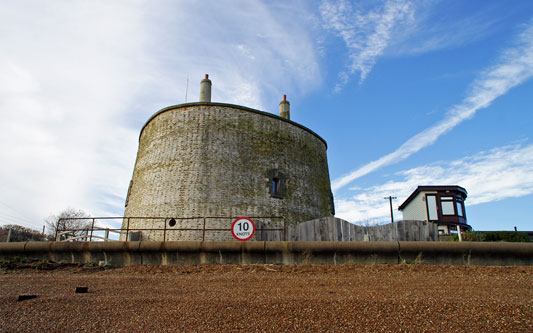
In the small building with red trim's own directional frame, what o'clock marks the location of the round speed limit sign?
The round speed limit sign is roughly at 2 o'clock from the small building with red trim.

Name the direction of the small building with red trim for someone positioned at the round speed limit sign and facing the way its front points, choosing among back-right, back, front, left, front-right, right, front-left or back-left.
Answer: back-left

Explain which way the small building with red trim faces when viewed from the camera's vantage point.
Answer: facing the viewer and to the right of the viewer

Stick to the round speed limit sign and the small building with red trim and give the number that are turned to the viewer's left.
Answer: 0

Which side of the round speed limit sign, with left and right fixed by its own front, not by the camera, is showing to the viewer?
front

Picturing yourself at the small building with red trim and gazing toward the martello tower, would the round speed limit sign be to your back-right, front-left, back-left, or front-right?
front-left

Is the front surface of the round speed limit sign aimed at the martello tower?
no

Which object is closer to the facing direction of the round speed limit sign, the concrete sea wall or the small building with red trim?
the concrete sea wall

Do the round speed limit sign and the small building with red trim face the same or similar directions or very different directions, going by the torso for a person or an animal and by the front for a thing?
same or similar directions

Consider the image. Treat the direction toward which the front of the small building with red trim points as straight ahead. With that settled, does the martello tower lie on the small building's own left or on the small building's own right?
on the small building's own right

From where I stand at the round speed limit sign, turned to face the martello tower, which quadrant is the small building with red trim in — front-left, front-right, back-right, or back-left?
front-right
